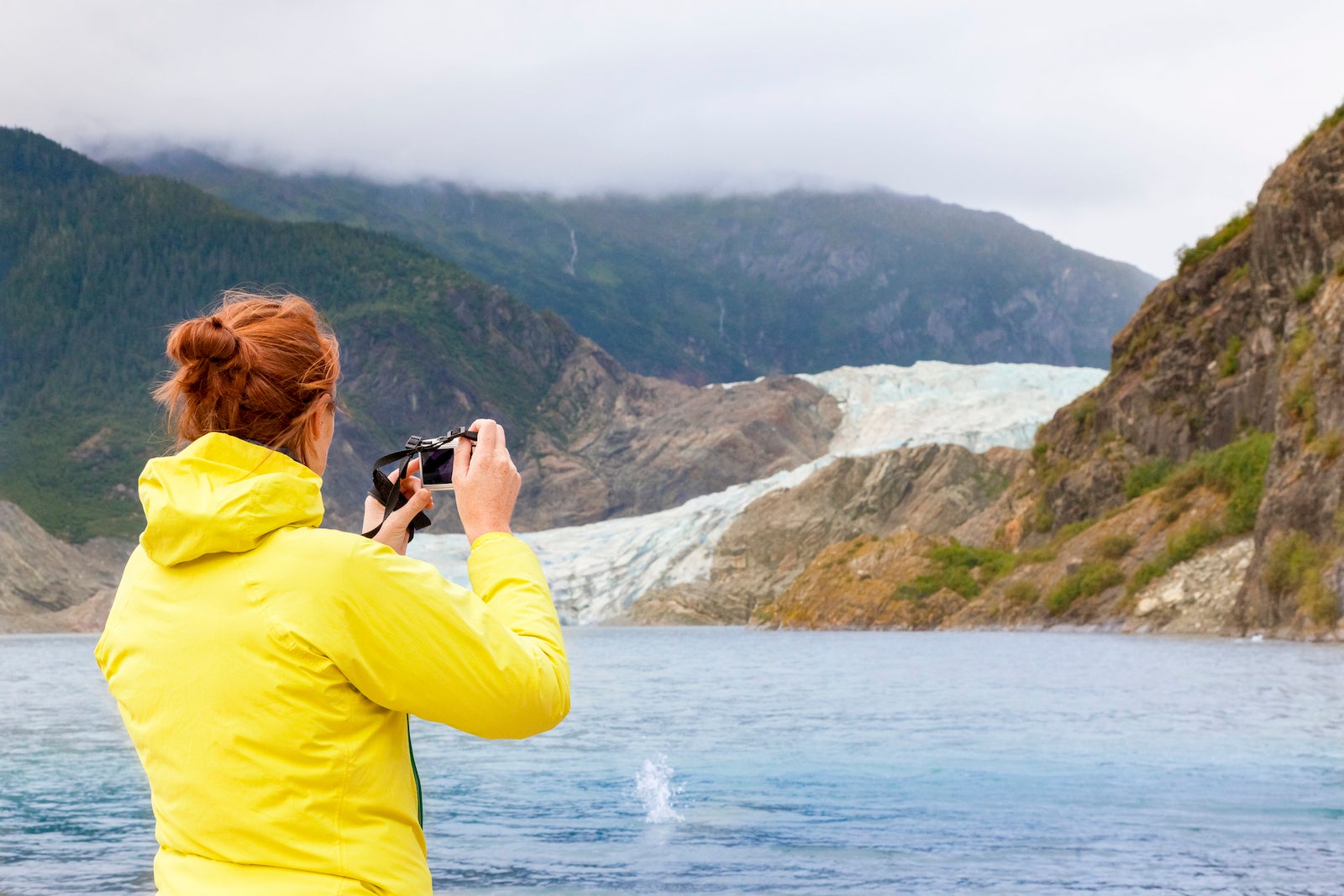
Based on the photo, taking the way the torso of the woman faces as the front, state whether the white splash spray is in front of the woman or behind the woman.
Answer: in front

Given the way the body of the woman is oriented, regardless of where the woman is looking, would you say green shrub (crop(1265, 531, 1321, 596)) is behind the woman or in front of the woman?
in front

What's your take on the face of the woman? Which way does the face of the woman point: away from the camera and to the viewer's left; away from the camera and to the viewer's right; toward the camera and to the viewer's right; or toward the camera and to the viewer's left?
away from the camera and to the viewer's right

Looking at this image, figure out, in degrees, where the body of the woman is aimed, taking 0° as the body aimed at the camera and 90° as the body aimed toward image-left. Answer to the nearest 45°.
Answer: approximately 225°

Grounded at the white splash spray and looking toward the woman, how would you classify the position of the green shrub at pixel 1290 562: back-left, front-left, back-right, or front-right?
back-left
